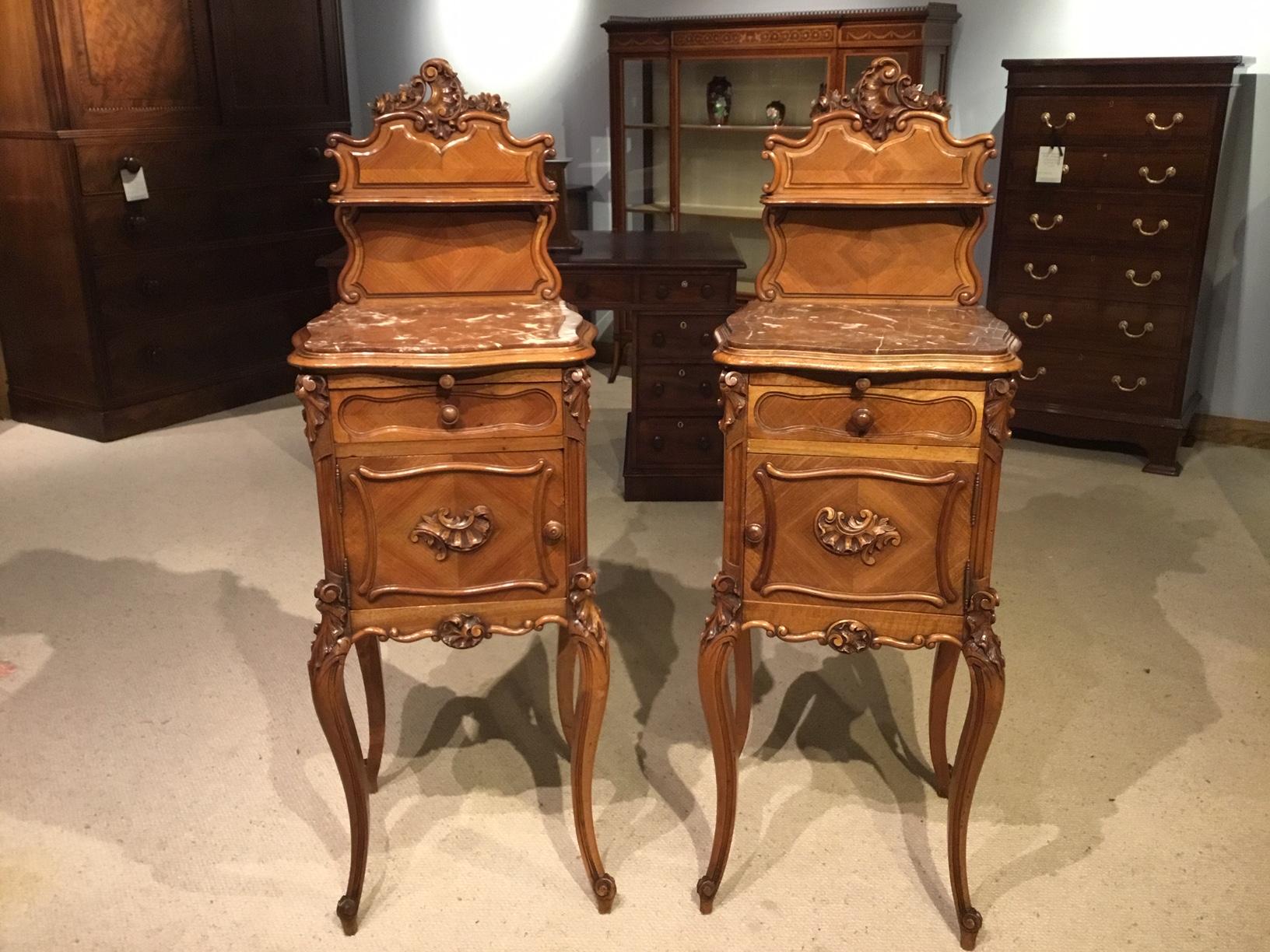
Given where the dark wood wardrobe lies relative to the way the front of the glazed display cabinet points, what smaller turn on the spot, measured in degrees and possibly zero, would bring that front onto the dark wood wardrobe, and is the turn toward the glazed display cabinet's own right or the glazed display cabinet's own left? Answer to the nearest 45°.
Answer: approximately 90° to the glazed display cabinet's own right

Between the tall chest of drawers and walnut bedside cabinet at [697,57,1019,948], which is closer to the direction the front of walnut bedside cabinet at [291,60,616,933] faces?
the walnut bedside cabinet

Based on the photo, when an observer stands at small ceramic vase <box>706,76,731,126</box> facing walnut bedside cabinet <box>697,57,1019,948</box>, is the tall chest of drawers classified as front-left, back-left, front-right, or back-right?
front-left

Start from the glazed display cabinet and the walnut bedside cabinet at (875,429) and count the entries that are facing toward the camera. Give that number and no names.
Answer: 2

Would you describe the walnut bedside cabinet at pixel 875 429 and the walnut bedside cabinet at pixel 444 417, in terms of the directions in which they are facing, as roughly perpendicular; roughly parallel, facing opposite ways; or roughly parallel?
roughly parallel

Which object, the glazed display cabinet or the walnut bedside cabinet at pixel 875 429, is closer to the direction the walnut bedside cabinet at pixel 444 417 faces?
the walnut bedside cabinet

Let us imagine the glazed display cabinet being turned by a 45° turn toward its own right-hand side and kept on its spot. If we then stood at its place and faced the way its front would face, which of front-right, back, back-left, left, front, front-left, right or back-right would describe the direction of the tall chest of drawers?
left

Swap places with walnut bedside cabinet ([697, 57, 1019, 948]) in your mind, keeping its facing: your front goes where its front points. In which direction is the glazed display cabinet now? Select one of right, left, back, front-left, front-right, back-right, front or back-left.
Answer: back

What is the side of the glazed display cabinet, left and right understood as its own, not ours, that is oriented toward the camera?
front

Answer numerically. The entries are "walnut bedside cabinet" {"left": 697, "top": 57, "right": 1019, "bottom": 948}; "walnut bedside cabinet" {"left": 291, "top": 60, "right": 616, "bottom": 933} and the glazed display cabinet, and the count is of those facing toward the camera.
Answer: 3

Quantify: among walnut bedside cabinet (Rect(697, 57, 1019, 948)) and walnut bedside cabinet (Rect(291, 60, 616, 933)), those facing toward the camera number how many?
2

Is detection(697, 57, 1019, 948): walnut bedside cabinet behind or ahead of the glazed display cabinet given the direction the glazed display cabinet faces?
ahead
